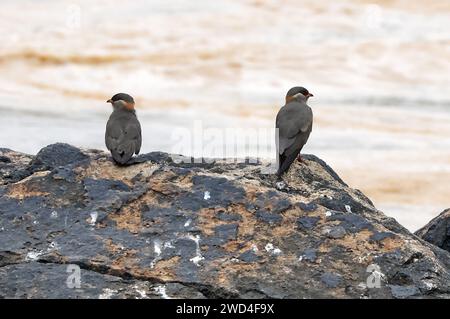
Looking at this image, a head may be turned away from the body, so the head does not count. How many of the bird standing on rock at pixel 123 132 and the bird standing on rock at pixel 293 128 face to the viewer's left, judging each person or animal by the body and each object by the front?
0

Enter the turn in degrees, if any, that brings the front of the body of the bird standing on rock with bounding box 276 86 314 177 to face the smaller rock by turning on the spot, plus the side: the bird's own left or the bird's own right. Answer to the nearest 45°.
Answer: approximately 45° to the bird's own right

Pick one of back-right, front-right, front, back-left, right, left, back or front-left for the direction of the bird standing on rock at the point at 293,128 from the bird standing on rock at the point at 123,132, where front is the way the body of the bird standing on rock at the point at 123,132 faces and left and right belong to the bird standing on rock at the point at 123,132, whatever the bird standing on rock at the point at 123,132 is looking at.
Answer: right

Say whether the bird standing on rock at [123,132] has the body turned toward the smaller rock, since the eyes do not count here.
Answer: no

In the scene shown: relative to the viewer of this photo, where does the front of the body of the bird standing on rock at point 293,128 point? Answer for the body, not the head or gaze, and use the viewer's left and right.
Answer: facing away from the viewer and to the right of the viewer

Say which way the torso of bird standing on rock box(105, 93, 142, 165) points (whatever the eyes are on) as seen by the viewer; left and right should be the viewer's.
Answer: facing away from the viewer
